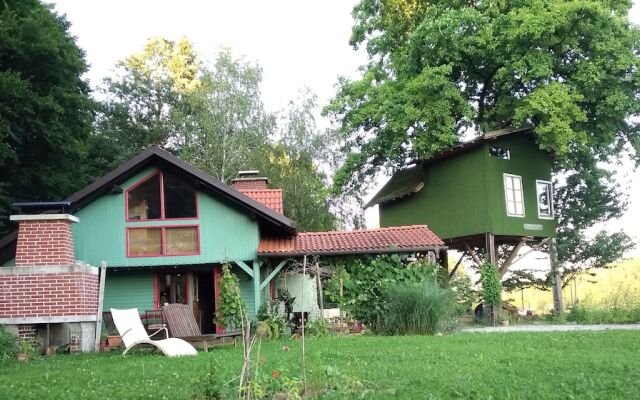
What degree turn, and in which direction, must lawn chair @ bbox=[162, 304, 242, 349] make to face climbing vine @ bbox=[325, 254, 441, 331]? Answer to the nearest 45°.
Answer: approximately 90° to its left

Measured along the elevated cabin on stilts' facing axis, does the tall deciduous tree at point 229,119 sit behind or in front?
behind

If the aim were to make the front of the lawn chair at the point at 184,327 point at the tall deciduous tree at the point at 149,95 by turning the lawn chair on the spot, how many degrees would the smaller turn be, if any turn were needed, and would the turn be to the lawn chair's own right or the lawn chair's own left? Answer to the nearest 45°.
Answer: approximately 135° to the lawn chair's own left

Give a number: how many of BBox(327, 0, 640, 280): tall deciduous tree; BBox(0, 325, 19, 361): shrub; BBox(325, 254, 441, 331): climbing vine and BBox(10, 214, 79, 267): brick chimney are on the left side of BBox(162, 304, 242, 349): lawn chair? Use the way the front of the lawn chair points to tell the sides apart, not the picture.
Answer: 2

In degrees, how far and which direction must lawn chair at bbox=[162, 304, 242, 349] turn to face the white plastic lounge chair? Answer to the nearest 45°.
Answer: approximately 90° to its right

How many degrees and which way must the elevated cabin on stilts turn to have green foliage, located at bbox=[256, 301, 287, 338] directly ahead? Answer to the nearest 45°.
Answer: approximately 90° to its right

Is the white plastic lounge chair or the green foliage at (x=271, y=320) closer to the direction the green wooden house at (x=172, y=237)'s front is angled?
the white plastic lounge chair

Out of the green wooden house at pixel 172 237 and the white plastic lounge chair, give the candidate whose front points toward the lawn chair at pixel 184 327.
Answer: the green wooden house

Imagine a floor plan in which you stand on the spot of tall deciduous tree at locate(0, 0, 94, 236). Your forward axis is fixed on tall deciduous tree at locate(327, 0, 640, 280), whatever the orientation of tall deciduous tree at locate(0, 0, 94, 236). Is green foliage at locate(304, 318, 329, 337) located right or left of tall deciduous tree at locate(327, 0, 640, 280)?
right

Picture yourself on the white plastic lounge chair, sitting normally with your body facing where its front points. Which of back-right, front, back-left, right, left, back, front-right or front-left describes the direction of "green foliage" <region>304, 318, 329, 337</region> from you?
left

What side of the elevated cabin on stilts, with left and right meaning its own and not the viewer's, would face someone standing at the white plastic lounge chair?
right

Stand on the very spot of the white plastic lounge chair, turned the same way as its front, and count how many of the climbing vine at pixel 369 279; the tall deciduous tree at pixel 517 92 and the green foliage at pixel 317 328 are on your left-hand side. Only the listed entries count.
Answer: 3
